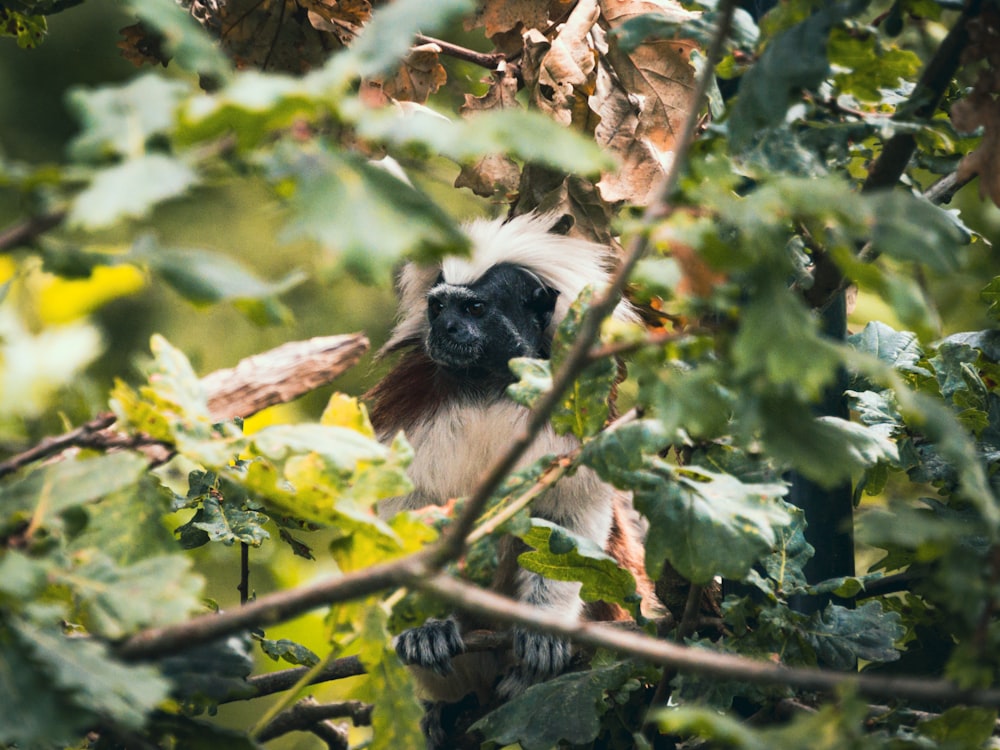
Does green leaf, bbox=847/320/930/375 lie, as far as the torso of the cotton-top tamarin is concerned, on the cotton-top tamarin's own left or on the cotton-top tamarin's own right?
on the cotton-top tamarin's own left

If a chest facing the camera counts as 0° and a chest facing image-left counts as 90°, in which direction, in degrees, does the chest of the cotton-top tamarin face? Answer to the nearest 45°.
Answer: approximately 45°
